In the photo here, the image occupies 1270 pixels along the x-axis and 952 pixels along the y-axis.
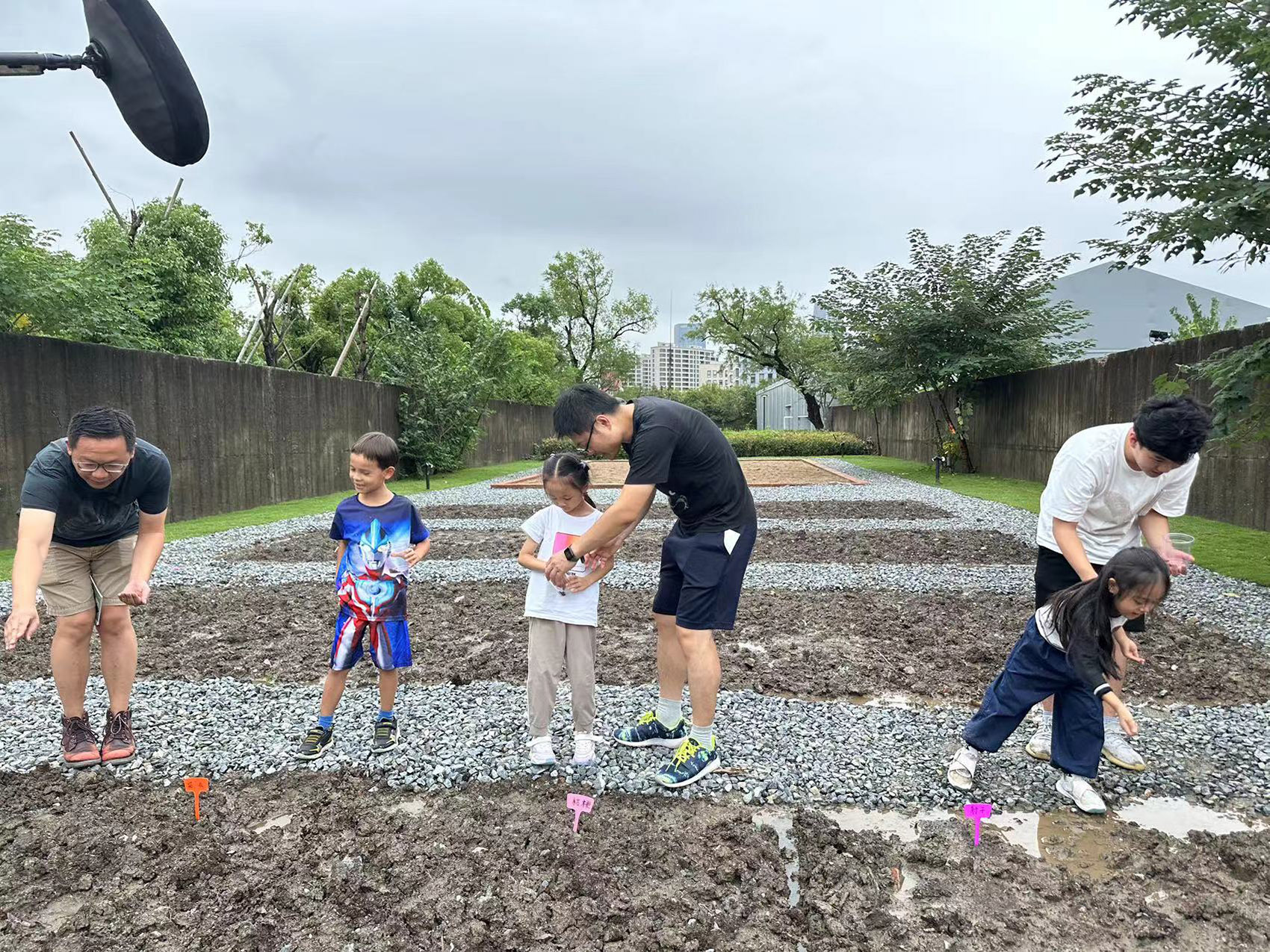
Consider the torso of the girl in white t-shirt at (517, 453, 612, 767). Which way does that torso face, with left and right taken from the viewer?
facing the viewer

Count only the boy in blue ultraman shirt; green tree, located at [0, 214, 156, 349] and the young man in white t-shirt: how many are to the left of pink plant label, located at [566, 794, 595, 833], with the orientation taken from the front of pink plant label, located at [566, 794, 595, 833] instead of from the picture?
1

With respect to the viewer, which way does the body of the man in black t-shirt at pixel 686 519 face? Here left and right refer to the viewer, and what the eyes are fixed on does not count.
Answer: facing the viewer and to the left of the viewer

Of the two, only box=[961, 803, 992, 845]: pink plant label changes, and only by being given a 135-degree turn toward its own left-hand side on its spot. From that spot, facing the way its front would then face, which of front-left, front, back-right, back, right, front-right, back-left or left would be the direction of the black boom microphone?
back

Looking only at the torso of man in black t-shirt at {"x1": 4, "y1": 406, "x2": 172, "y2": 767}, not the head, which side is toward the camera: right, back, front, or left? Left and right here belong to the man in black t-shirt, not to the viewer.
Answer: front

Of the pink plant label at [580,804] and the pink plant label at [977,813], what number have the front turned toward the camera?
2

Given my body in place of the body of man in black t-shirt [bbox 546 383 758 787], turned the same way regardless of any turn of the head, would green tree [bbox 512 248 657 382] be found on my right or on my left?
on my right

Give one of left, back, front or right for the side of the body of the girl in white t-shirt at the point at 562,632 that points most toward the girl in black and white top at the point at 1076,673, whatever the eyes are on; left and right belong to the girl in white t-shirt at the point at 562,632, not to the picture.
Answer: left

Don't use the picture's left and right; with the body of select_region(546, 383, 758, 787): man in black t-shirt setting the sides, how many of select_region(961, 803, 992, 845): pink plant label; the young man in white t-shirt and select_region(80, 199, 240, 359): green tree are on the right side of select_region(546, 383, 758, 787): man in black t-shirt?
1

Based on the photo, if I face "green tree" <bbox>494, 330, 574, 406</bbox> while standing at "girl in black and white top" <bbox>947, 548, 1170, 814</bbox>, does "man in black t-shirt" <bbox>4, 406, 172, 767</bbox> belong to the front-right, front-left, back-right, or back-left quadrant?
front-left

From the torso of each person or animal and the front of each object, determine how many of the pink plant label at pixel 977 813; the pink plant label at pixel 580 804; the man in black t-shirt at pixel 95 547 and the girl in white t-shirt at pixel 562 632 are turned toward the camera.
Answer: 4

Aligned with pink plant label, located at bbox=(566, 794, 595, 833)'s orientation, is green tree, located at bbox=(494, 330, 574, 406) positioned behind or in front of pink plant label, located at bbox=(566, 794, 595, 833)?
behind

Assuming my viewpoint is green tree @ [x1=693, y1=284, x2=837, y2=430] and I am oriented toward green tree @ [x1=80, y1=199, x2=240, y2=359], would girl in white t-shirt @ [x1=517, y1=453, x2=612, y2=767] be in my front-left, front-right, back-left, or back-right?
front-left

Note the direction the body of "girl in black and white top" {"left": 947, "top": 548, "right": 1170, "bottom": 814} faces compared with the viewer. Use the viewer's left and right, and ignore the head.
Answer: facing the viewer and to the right of the viewer

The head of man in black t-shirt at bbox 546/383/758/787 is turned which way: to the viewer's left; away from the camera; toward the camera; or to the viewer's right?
to the viewer's left

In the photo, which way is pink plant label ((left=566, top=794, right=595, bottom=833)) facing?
toward the camera
